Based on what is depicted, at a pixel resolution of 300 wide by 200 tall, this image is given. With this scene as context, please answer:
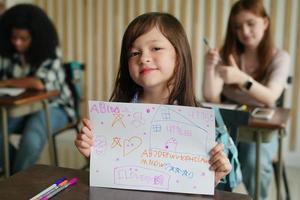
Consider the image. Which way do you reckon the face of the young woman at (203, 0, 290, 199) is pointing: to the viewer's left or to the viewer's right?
to the viewer's left

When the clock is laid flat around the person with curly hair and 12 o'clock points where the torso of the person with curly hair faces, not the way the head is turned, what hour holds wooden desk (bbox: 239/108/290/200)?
The wooden desk is roughly at 9 o'clock from the person with curly hair.

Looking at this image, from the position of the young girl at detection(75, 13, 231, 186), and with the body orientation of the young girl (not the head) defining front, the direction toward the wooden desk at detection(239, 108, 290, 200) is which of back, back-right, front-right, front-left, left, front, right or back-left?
back-left

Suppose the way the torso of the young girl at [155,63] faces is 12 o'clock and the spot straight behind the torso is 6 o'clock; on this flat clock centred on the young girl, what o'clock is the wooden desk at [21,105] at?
The wooden desk is roughly at 5 o'clock from the young girl.

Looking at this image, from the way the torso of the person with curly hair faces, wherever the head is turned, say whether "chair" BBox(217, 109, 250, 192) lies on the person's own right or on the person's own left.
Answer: on the person's own left

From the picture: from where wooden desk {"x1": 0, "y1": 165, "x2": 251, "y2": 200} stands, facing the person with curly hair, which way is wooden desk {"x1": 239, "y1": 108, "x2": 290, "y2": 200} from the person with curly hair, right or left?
right

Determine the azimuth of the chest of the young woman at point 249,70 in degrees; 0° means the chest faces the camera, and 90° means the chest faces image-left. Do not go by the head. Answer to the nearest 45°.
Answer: approximately 45°

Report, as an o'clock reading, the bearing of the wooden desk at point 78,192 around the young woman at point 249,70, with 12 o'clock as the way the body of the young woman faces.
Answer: The wooden desk is roughly at 11 o'clock from the young woman.
